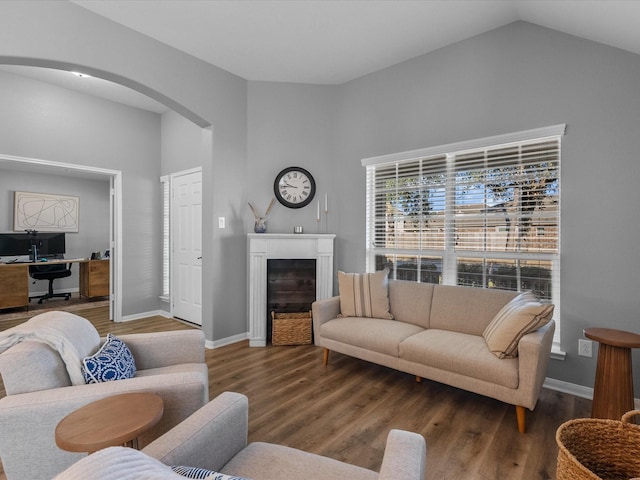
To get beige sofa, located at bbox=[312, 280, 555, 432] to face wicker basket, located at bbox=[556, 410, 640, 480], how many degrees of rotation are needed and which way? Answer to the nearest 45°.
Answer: approximately 45° to its left

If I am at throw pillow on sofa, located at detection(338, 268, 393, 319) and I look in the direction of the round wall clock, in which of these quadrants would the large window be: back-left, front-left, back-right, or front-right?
back-right

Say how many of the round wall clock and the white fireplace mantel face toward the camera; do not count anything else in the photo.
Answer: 2

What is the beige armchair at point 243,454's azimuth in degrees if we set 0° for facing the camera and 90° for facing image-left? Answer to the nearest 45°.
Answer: approximately 225°

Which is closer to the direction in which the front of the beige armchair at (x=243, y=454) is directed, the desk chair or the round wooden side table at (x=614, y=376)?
the round wooden side table
